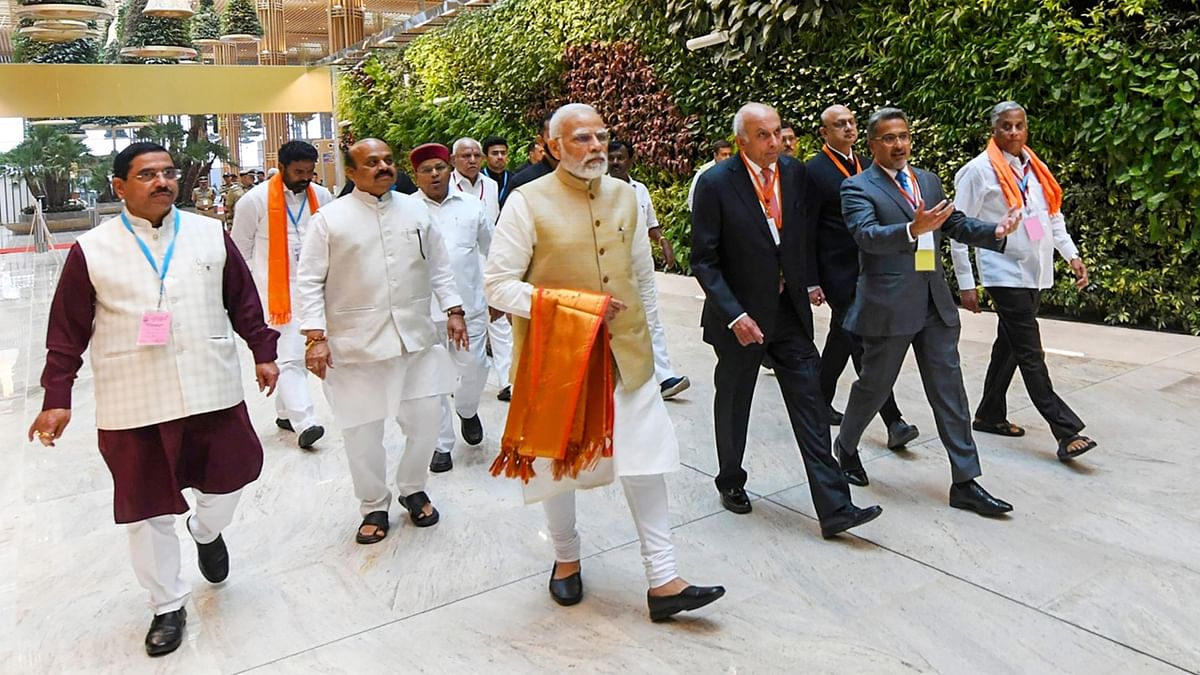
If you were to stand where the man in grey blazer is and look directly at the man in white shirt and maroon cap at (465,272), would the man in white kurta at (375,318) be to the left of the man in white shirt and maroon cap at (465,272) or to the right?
left

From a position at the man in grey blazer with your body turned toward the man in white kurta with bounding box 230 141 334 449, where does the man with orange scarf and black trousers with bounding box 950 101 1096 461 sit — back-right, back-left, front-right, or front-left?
back-right

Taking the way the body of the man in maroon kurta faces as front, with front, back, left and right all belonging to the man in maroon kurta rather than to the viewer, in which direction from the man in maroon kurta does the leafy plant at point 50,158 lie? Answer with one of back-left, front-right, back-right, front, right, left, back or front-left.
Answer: back

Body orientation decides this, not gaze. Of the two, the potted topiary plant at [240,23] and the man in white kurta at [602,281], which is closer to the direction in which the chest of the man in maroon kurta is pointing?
the man in white kurta

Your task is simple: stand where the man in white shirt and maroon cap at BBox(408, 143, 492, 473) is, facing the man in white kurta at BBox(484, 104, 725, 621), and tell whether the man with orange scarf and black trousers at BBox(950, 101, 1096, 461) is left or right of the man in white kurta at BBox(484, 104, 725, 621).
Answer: left

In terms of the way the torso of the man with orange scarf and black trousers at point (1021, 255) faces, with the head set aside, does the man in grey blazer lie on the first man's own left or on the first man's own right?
on the first man's own right

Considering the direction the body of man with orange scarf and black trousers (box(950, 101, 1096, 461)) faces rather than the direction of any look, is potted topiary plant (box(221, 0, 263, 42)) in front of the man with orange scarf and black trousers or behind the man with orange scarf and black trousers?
behind

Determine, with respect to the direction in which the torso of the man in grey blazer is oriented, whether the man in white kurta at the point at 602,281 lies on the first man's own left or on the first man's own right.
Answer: on the first man's own right

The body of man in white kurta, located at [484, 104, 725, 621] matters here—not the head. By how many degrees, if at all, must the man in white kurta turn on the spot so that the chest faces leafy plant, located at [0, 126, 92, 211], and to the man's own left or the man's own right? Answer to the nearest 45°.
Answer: approximately 180°

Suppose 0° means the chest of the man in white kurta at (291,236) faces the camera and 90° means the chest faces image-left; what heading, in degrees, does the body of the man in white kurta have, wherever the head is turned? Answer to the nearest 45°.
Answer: approximately 315°

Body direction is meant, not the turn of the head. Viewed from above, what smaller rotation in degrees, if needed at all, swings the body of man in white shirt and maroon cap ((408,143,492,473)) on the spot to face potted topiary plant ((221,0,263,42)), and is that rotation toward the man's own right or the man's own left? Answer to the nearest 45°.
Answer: approximately 180°

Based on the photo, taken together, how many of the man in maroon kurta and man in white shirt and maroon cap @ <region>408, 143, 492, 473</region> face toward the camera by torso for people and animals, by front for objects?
2
